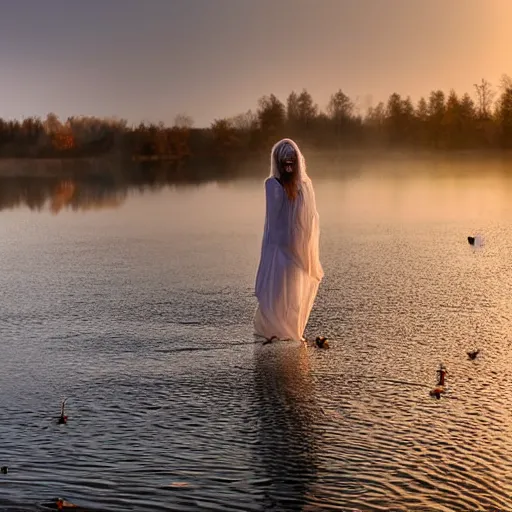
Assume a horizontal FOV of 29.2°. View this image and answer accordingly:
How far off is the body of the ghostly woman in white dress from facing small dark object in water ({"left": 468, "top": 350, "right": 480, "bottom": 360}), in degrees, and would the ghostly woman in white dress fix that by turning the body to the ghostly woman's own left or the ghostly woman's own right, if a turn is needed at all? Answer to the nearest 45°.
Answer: approximately 45° to the ghostly woman's own left

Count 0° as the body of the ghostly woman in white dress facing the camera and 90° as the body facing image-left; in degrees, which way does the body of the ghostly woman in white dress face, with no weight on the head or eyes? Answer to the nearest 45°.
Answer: approximately 0°
